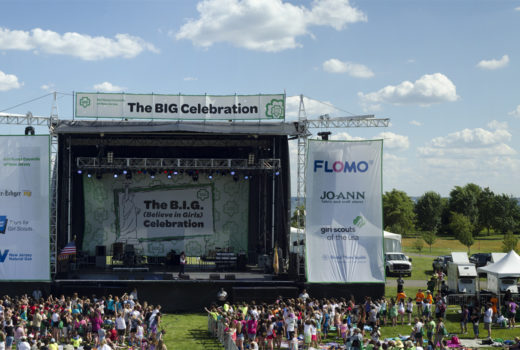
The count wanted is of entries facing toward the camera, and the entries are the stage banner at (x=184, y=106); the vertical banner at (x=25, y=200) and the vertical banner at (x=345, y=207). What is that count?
3

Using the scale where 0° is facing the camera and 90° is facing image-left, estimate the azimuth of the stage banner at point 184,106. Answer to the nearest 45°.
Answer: approximately 0°

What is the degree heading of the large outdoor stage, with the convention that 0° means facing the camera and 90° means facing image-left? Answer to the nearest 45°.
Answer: approximately 0°

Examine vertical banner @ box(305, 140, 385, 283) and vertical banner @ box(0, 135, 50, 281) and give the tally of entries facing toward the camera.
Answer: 2

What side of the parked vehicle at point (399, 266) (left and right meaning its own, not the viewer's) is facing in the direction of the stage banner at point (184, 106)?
right

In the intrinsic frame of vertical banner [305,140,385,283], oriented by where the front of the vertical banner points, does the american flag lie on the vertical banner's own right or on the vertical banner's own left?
on the vertical banner's own right
